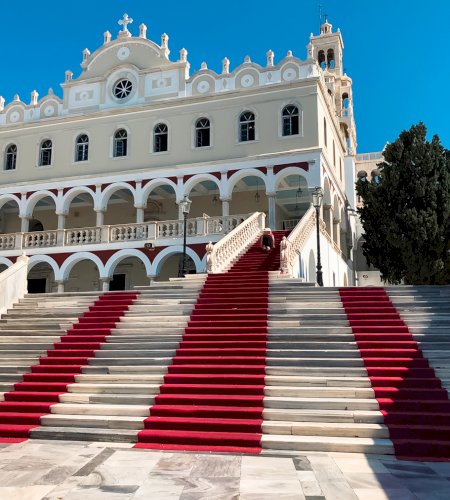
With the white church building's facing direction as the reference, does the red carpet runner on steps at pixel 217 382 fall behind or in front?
in front

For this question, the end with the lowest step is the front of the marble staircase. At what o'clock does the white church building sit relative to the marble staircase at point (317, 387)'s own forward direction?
The white church building is roughly at 5 o'clock from the marble staircase.

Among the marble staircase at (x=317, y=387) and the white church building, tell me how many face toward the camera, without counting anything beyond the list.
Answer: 2

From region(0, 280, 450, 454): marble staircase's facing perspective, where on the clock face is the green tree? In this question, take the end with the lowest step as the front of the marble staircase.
The green tree is roughly at 7 o'clock from the marble staircase.

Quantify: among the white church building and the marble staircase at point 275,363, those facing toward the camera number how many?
2

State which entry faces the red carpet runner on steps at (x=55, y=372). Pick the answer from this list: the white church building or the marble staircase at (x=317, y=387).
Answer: the white church building

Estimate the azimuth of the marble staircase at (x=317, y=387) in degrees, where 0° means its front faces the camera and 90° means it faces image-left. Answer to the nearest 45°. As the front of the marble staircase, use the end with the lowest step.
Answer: approximately 0°

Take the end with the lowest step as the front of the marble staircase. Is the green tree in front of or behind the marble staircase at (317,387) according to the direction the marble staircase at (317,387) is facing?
behind
